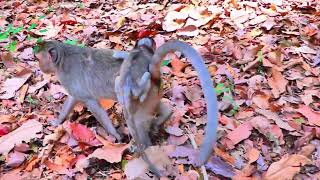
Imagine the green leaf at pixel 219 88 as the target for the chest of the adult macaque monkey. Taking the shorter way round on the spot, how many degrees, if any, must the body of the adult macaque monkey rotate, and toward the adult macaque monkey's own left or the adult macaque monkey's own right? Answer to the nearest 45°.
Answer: approximately 180°

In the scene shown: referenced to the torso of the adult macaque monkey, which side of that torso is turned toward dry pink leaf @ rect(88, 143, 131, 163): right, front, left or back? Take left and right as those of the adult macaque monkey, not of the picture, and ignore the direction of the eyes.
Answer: left

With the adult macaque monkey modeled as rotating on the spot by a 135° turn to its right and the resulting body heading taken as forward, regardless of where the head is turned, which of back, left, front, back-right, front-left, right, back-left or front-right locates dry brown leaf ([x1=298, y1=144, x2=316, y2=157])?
right

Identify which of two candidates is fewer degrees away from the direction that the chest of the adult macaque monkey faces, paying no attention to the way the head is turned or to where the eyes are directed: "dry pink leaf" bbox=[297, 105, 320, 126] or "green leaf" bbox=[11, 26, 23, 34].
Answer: the green leaf

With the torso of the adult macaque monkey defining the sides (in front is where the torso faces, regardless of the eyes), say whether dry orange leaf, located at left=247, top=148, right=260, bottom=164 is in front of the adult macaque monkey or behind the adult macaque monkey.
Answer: behind

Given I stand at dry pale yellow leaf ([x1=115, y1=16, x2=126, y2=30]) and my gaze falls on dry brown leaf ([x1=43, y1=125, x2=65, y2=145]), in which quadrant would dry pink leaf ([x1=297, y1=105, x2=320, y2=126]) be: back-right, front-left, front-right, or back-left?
front-left

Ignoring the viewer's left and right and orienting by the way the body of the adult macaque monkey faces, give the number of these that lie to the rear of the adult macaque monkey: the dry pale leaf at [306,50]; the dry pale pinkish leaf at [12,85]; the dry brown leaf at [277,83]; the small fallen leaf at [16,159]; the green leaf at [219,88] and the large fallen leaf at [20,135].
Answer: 3

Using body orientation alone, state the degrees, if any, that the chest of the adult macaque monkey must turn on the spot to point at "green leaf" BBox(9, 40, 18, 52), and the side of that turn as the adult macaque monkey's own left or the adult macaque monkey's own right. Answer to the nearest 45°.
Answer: approximately 45° to the adult macaque monkey's own right

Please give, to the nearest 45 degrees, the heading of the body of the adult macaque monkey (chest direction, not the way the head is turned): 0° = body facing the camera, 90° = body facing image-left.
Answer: approximately 90°

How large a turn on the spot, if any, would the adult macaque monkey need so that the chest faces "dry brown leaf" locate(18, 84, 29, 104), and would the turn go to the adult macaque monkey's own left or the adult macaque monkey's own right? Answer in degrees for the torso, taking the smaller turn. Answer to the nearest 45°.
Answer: approximately 45° to the adult macaque monkey's own right

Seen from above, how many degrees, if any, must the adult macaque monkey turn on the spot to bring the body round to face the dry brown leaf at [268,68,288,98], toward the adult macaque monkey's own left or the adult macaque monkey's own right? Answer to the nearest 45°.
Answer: approximately 180°

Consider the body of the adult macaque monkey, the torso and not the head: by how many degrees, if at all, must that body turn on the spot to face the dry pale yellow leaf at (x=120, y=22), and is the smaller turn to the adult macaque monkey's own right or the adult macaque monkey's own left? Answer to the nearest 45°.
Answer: approximately 90° to the adult macaque monkey's own right

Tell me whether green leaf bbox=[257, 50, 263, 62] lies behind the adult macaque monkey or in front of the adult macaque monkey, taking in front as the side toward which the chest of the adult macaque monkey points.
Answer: behind

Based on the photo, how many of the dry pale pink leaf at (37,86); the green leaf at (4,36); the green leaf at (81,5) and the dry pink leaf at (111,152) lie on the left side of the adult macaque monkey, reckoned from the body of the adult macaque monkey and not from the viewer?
1

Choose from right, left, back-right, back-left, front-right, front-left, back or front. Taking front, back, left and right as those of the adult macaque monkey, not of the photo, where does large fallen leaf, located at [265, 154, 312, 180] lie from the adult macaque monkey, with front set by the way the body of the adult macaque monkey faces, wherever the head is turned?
back-left

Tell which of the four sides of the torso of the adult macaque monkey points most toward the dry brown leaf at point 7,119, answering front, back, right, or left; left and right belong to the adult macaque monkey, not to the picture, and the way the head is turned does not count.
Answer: front

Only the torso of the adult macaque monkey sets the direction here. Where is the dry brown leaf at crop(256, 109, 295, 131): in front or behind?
behind

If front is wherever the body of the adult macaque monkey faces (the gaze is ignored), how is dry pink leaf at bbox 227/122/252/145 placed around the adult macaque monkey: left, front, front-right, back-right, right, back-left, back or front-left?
back-left

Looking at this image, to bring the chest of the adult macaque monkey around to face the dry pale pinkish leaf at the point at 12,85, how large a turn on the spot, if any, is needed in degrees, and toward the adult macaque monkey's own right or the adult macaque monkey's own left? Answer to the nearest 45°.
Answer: approximately 45° to the adult macaque monkey's own right

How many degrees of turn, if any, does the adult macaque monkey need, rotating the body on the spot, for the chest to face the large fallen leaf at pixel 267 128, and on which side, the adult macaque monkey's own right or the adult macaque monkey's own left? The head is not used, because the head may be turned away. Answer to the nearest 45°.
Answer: approximately 135° to the adult macaque monkey's own left

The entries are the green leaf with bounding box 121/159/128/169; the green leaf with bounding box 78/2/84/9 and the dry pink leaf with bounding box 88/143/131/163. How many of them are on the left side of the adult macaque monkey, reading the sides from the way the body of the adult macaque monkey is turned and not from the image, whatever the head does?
2
